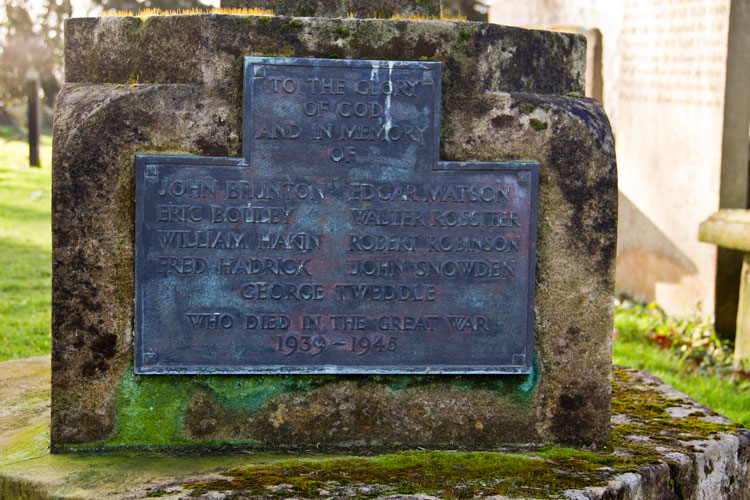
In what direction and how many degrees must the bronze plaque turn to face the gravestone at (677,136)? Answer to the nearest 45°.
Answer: approximately 135° to its left

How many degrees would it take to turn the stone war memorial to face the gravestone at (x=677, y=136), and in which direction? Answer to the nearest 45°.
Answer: approximately 135° to its left

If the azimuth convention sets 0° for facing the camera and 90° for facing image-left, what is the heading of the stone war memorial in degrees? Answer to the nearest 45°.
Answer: approximately 0°

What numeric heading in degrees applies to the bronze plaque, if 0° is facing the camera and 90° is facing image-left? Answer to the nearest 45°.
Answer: approximately 0°
